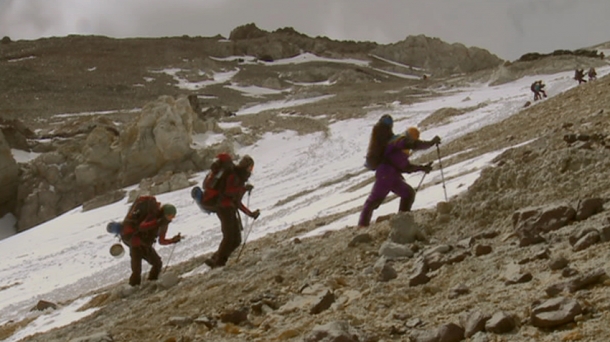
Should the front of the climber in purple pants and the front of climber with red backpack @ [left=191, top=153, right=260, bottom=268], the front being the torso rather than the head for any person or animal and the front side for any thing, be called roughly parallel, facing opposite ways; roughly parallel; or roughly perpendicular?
roughly parallel

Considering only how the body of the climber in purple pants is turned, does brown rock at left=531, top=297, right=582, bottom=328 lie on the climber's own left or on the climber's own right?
on the climber's own right

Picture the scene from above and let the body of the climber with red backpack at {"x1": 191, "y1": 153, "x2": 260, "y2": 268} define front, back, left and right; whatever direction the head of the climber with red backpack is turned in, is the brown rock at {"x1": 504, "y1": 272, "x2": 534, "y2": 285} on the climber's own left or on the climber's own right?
on the climber's own right

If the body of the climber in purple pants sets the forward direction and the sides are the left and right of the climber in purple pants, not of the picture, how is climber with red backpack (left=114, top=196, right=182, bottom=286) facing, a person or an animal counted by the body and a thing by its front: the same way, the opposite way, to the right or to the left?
the same way

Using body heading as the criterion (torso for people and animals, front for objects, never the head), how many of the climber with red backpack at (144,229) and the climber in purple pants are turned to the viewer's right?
2

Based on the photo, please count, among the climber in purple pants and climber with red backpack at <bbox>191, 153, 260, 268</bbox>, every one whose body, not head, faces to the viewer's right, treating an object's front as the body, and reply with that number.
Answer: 2

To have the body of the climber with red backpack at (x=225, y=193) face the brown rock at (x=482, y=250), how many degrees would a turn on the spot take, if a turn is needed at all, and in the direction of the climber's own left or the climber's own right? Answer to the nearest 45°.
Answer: approximately 90° to the climber's own right

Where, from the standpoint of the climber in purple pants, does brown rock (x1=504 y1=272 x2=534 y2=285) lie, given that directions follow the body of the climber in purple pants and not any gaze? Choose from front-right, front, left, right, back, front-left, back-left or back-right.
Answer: right

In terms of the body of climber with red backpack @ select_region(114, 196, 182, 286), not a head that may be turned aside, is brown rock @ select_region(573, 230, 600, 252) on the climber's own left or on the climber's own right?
on the climber's own right

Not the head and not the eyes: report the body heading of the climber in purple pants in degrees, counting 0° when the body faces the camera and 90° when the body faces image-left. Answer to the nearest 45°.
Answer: approximately 270°

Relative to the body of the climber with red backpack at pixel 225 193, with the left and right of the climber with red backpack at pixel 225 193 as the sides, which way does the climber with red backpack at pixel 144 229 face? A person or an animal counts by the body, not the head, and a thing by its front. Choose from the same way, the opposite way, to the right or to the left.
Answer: the same way

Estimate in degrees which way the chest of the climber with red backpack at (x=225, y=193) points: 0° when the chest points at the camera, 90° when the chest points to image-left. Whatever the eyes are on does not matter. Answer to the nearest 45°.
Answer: approximately 270°

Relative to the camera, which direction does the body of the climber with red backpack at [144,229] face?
to the viewer's right

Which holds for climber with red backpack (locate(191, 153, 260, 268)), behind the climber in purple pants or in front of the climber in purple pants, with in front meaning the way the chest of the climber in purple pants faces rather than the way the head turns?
behind
